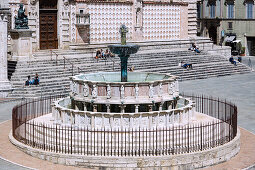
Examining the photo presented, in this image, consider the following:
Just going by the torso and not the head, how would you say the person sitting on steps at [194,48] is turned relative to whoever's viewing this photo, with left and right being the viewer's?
facing the viewer and to the right of the viewer

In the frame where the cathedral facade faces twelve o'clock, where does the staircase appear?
The staircase is roughly at 12 o'clock from the cathedral facade.

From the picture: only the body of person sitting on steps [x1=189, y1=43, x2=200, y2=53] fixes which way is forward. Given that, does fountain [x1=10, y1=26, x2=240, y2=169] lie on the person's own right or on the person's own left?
on the person's own right

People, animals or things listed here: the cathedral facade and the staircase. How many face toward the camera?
2

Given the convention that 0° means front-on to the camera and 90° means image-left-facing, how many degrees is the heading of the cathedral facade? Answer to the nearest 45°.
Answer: approximately 0°

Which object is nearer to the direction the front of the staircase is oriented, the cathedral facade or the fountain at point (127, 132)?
the fountain

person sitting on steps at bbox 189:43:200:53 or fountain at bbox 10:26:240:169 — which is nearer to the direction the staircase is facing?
the fountain

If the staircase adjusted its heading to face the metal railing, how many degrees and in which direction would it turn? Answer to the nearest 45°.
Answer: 0° — it already faces it

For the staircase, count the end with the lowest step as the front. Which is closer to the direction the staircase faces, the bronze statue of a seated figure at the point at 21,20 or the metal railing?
the metal railing

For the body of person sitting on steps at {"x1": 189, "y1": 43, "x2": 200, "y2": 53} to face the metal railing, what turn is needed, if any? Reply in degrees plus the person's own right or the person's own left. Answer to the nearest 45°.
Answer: approximately 45° to the person's own right
